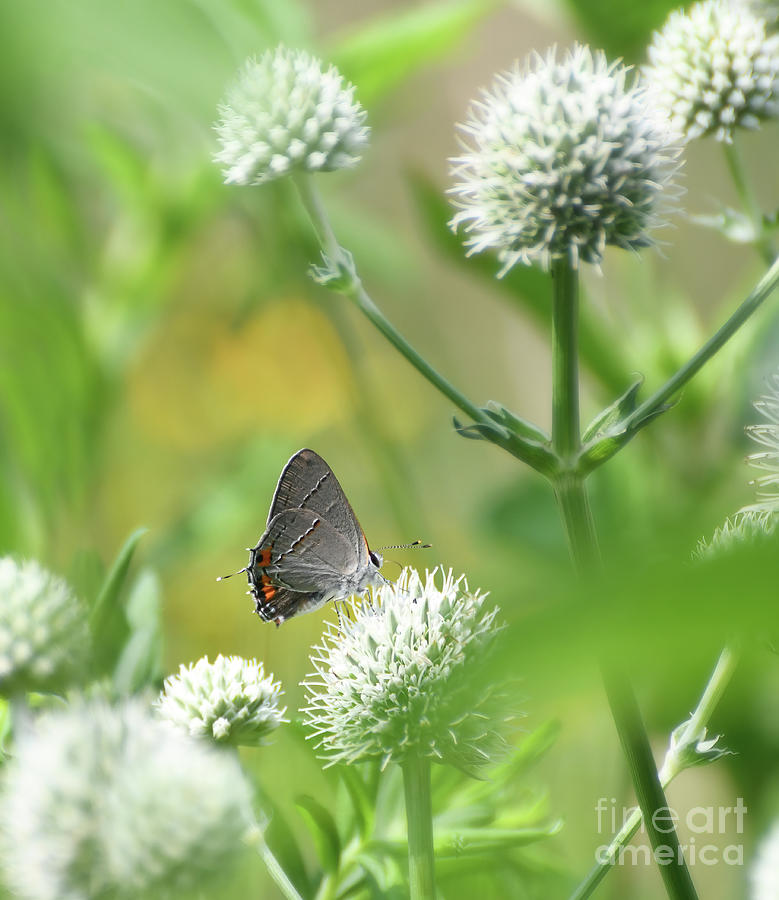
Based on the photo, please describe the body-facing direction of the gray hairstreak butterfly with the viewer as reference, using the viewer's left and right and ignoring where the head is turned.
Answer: facing to the right of the viewer
